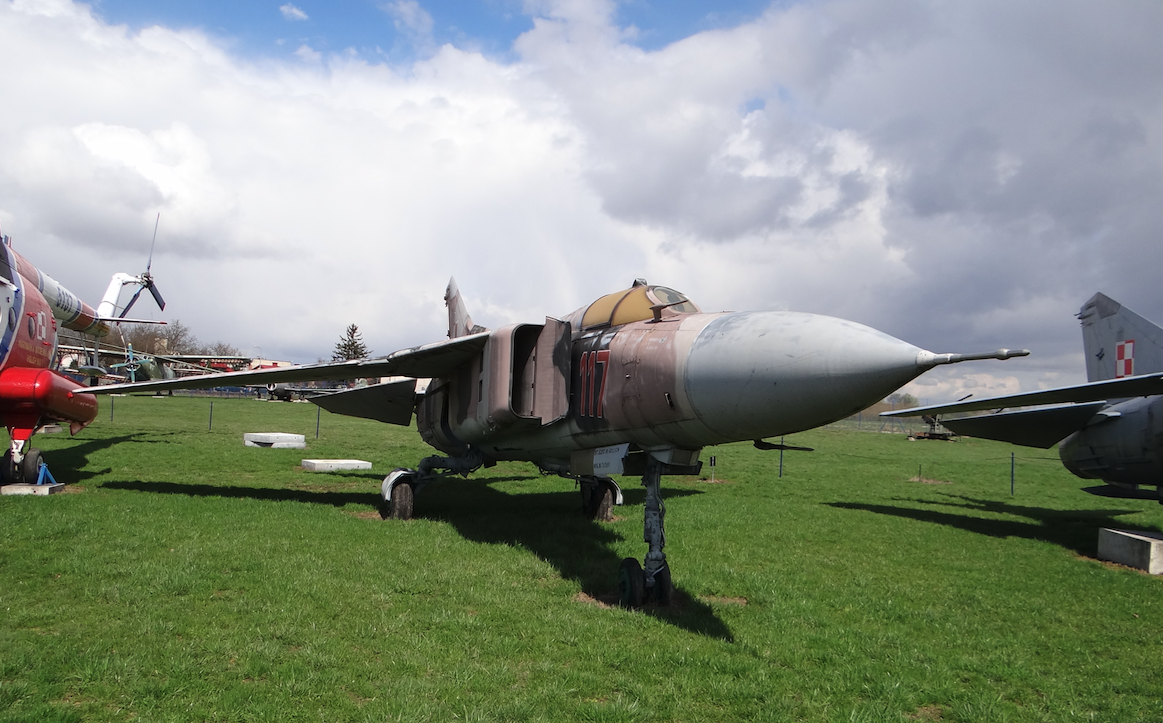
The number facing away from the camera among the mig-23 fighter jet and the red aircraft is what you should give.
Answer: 0

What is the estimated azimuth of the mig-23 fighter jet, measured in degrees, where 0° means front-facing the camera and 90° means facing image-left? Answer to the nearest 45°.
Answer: approximately 315°

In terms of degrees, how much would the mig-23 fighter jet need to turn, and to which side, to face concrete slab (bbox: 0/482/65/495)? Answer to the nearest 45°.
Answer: approximately 180°

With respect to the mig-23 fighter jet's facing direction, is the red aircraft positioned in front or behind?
behind

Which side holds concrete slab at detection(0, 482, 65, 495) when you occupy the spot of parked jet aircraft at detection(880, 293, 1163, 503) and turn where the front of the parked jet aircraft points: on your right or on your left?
on your right

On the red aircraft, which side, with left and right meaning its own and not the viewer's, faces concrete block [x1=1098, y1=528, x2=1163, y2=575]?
left

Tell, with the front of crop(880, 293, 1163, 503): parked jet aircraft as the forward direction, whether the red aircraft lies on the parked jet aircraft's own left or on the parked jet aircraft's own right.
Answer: on the parked jet aircraft's own right
